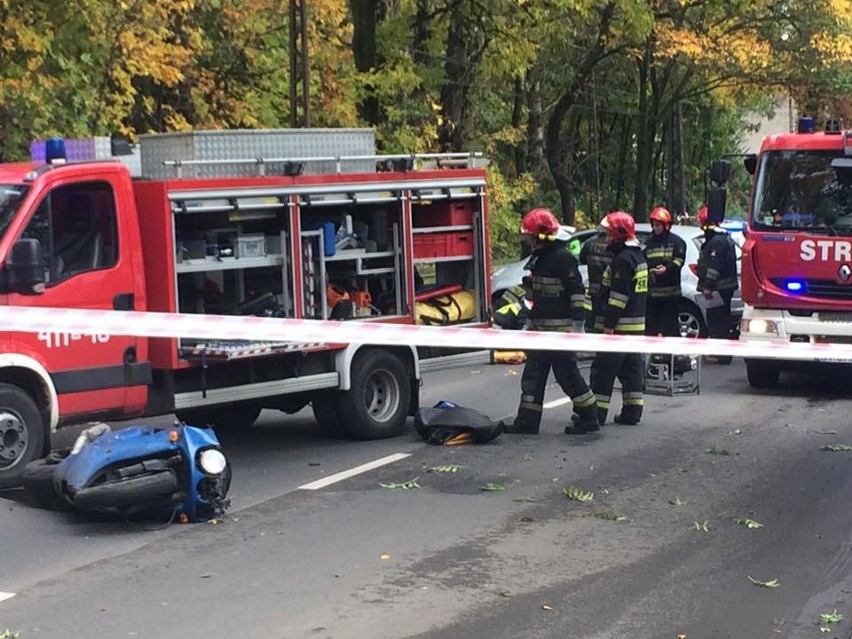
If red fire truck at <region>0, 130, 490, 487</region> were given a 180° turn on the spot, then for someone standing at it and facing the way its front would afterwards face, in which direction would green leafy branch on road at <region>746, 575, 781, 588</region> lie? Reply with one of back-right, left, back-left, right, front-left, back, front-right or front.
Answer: right

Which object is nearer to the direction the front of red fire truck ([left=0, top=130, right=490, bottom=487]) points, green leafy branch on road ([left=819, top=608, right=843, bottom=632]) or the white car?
the green leafy branch on road

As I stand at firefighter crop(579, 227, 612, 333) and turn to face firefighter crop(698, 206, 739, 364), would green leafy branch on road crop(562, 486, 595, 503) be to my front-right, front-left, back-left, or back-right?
back-right

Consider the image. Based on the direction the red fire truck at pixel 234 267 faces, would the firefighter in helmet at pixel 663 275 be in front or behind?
behind

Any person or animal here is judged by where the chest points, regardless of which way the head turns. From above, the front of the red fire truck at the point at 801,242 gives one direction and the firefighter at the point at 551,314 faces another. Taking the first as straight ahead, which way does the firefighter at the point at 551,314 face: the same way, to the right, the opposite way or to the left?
to the right

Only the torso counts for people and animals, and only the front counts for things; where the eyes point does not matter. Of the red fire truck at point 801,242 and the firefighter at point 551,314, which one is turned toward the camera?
the red fire truck

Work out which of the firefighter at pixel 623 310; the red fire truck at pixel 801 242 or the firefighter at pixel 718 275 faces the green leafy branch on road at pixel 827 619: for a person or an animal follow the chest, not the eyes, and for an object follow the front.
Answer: the red fire truck

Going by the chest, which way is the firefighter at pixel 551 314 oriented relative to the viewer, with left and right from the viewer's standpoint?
facing to the left of the viewer

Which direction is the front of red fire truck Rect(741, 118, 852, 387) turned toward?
toward the camera

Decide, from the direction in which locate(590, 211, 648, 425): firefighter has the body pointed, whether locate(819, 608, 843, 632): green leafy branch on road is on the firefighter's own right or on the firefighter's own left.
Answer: on the firefighter's own left

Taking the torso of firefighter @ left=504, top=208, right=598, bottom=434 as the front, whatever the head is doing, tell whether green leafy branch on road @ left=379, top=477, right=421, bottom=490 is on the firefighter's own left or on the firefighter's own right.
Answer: on the firefighter's own left

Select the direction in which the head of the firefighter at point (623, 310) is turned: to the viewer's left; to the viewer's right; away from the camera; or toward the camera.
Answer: to the viewer's left

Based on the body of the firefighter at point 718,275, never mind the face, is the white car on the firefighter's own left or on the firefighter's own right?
on the firefighter's own right

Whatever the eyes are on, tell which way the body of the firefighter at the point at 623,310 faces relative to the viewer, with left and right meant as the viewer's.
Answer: facing to the left of the viewer
